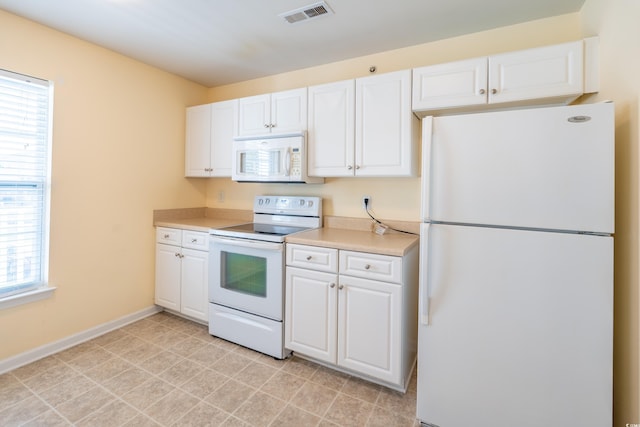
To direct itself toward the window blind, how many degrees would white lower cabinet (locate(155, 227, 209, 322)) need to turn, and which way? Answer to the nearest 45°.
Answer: approximately 45° to its right

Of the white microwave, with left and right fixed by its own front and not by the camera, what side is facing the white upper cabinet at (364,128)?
left

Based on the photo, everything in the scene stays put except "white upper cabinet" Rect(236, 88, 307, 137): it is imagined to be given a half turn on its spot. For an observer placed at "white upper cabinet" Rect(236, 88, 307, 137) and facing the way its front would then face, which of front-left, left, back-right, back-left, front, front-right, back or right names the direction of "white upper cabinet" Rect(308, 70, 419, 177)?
right

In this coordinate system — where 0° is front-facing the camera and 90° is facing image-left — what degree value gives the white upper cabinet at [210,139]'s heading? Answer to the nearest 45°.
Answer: approximately 45°

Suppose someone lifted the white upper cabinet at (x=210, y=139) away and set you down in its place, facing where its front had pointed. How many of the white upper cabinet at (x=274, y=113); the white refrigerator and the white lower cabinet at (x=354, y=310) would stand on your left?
3

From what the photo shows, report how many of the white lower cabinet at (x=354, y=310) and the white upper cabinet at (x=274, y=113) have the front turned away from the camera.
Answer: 0

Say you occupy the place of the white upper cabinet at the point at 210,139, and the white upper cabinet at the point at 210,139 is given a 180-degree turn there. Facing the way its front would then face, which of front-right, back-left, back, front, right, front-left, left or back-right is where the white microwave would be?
right

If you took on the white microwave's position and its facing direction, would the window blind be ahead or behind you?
ahead

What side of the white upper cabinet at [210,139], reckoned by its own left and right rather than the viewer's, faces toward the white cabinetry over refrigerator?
left
